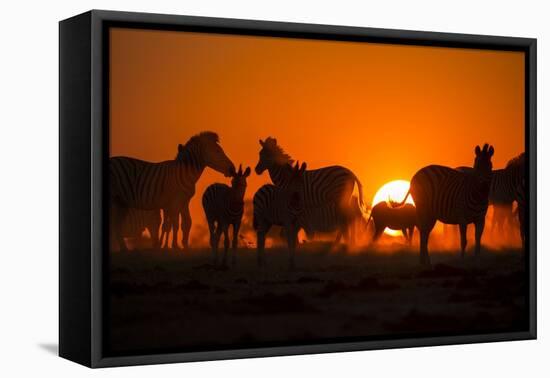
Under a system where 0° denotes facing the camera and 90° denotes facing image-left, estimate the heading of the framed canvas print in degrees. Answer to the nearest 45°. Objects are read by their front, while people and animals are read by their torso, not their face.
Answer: approximately 315°
